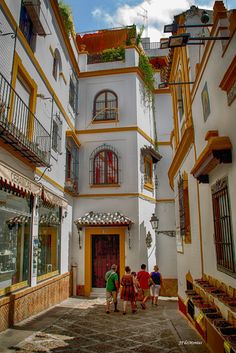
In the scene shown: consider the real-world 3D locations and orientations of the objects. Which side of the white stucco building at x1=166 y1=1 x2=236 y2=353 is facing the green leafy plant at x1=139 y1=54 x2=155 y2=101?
right

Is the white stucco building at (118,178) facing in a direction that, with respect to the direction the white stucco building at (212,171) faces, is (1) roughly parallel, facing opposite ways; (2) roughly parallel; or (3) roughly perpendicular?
roughly perpendicular

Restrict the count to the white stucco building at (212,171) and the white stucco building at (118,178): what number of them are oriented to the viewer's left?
1

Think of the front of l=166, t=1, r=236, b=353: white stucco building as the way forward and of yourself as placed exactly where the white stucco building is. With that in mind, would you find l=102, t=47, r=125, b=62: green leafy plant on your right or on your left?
on your right

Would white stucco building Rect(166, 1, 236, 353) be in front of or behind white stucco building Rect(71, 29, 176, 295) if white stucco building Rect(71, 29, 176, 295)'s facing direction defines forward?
in front

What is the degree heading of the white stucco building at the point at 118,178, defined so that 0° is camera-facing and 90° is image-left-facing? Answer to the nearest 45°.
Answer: approximately 0°

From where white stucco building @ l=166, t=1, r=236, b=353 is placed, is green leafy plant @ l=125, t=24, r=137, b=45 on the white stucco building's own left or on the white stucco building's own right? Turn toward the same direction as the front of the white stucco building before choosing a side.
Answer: on the white stucco building's own right

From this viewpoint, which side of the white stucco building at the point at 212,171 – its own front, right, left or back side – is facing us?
left
